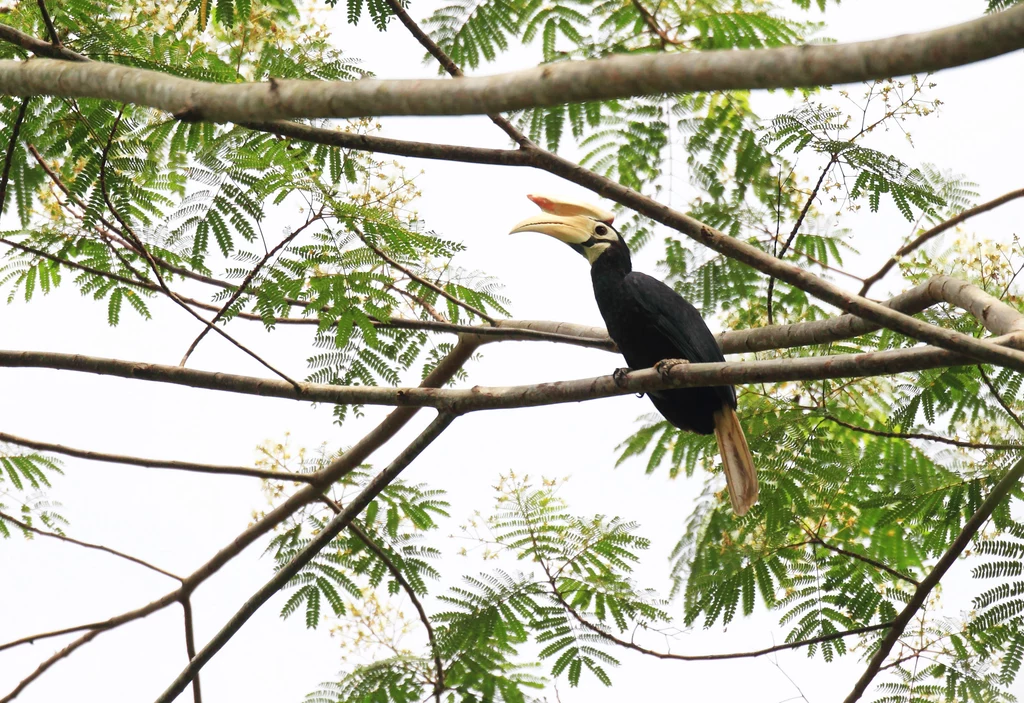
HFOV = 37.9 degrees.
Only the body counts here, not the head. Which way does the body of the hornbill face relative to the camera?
to the viewer's left
